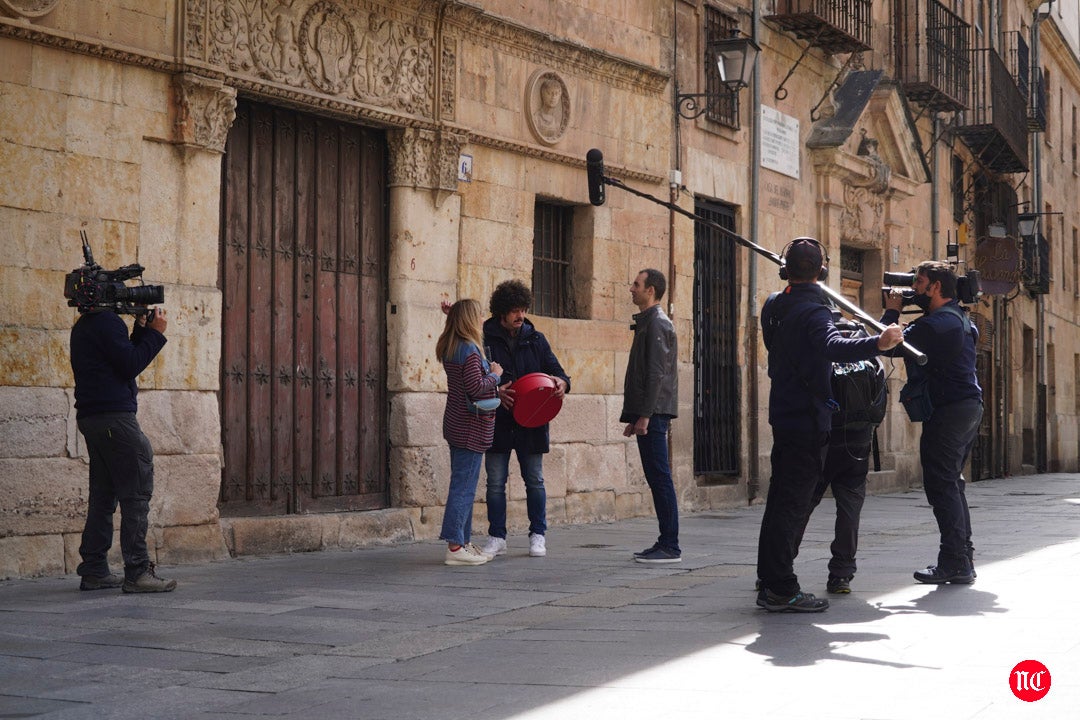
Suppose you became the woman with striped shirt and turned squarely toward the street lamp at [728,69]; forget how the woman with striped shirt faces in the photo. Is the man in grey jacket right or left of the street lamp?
right

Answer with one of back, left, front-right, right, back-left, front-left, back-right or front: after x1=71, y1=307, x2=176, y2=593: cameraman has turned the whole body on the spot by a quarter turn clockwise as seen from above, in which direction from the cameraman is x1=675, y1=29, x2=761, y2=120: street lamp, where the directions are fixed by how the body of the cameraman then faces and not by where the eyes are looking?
back-left

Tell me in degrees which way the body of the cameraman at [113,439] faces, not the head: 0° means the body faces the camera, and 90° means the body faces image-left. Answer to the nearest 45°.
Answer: approximately 270°

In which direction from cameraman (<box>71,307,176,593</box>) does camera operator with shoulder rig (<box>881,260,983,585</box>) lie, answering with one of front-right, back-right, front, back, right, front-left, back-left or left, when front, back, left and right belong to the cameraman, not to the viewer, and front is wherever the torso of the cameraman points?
front

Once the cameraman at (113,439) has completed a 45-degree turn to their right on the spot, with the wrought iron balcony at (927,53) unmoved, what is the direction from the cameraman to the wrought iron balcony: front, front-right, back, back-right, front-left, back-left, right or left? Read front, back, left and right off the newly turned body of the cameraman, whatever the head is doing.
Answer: left

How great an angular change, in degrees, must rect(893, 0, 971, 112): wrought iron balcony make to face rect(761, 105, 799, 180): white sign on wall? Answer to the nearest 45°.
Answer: approximately 45° to its right

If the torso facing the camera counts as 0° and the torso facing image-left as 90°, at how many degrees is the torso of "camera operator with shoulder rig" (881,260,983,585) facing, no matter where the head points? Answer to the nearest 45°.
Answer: approximately 90°

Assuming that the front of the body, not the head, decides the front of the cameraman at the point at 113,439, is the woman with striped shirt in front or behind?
in front

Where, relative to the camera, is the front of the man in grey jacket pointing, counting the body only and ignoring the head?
to the viewer's left

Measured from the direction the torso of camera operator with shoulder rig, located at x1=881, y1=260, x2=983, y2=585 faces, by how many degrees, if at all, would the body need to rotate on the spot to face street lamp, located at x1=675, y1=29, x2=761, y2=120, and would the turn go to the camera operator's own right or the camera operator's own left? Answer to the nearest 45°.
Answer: approximately 90° to the camera operator's own right

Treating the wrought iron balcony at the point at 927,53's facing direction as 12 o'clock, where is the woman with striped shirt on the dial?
The woman with striped shirt is roughly at 2 o'clock from the wrought iron balcony.

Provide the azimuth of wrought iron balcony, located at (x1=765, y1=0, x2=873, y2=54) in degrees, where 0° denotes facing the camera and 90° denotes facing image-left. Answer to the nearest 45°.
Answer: approximately 315°
